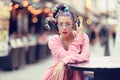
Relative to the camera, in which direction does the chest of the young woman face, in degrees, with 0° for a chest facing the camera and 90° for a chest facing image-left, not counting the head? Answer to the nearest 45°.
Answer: approximately 0°
